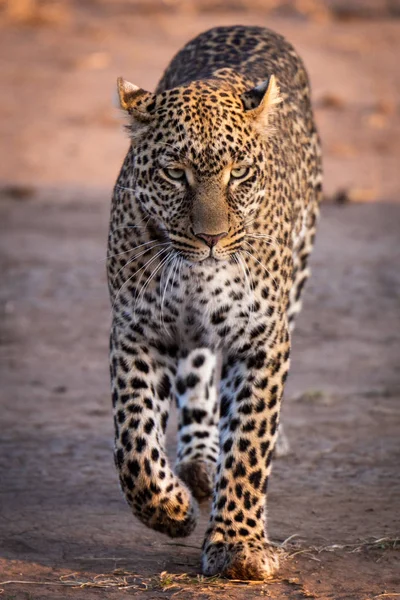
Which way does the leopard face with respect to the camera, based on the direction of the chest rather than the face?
toward the camera
